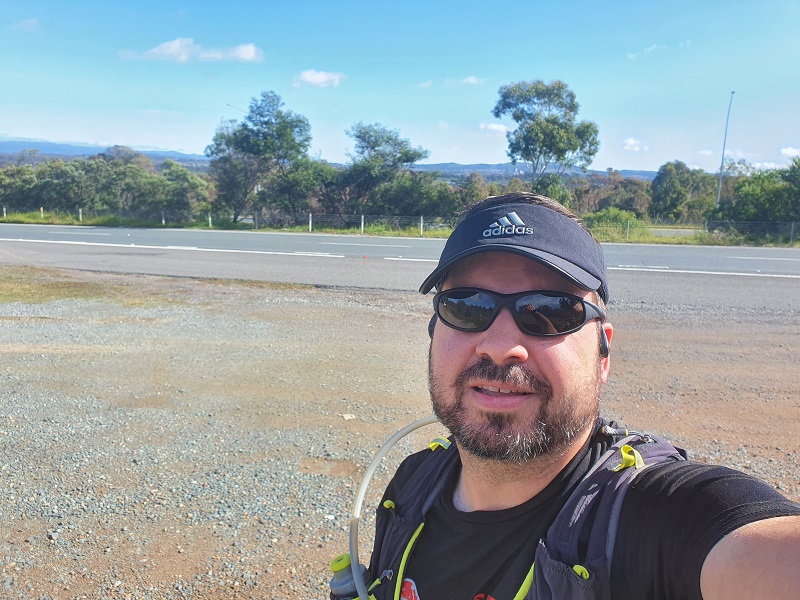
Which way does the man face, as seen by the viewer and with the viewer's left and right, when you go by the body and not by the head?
facing the viewer and to the left of the viewer

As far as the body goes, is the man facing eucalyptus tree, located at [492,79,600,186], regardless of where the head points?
no

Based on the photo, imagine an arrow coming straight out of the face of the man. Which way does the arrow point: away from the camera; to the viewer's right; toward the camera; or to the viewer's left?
toward the camera
